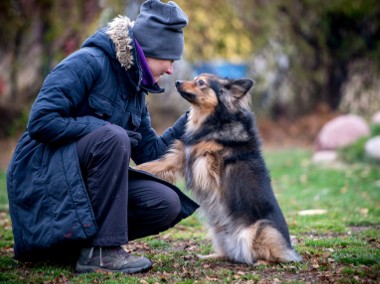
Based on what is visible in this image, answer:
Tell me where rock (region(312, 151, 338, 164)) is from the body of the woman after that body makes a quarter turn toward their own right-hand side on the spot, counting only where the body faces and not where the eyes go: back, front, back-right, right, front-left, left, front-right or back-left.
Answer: back-left

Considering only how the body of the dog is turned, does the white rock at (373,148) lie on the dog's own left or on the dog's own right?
on the dog's own right

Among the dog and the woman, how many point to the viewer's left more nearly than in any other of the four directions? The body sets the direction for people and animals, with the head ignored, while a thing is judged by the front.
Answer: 1

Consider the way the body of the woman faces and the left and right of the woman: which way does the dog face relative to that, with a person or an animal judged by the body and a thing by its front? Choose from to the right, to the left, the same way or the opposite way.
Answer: the opposite way

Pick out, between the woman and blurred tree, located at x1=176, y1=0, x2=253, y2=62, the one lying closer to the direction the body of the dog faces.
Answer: the woman

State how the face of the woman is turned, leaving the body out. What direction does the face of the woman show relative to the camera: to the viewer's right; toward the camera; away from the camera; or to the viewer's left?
to the viewer's right

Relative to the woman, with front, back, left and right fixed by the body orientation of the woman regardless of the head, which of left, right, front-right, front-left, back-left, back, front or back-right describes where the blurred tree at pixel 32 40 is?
left

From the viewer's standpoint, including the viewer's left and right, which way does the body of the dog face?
facing to the left of the viewer

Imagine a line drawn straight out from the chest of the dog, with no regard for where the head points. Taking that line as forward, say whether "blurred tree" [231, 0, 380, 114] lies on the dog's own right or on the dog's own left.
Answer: on the dog's own right

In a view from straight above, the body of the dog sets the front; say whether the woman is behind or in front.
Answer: in front

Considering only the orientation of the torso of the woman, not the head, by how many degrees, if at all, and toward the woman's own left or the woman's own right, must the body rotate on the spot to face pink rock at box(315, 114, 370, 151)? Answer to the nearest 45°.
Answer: approximately 45° to the woman's own left

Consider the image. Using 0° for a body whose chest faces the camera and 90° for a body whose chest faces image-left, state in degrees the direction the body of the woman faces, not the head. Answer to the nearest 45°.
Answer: approximately 270°
